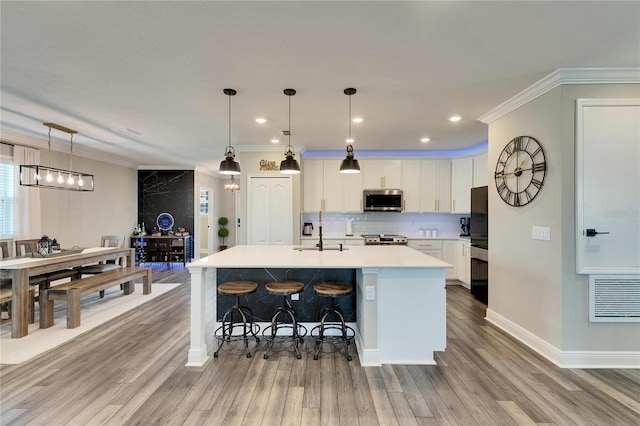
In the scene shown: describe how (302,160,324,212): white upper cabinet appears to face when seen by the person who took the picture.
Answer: facing the viewer

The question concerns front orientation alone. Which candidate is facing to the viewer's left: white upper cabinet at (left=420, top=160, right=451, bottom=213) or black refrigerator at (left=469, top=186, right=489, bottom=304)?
the black refrigerator

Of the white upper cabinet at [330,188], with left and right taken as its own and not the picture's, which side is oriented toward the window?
right

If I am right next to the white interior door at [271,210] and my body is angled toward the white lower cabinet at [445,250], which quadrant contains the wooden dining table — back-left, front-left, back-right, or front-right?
back-right

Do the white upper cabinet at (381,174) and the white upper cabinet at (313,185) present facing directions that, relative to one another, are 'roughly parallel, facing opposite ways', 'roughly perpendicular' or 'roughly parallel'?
roughly parallel

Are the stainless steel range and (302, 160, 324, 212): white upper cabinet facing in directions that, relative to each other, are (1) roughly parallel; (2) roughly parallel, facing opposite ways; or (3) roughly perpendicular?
roughly parallel

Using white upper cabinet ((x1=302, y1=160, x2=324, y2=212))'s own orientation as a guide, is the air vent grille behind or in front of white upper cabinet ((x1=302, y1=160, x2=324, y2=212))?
in front

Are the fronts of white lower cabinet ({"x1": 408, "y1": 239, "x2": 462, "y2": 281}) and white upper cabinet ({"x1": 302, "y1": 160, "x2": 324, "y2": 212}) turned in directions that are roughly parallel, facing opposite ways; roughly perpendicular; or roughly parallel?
roughly parallel

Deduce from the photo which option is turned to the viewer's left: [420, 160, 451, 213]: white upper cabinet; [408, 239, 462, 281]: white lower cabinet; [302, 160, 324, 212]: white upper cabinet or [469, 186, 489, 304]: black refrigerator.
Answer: the black refrigerator

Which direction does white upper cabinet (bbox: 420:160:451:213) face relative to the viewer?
toward the camera

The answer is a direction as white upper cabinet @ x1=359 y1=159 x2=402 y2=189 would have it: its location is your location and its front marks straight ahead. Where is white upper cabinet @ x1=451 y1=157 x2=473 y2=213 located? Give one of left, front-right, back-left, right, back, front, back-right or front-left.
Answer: left

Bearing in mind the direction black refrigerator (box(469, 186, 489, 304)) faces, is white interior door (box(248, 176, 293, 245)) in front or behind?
in front

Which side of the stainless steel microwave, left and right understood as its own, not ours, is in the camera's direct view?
front

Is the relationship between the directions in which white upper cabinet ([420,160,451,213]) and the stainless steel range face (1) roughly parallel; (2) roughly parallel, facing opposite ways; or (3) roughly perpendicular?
roughly parallel
